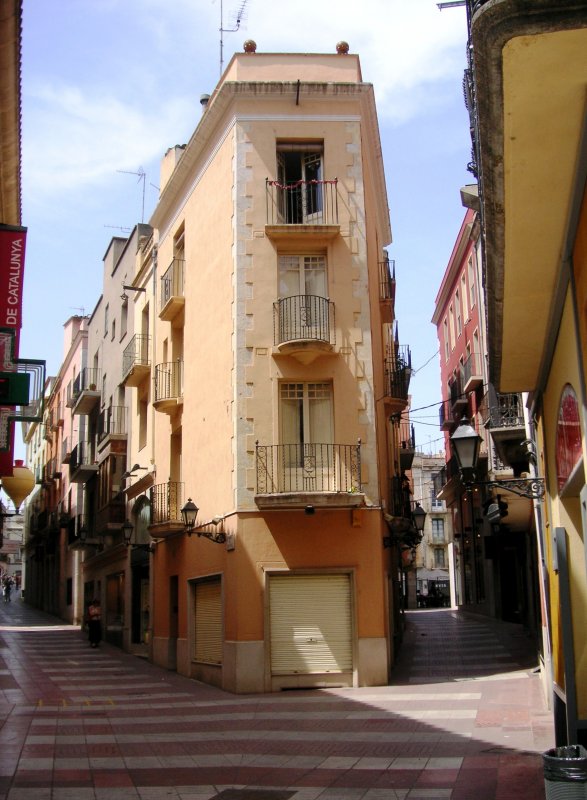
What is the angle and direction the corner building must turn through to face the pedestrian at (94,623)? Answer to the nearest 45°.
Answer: approximately 135° to its right

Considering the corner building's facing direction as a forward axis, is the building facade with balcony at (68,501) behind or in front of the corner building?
behind

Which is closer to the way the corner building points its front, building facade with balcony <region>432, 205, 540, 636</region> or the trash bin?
the trash bin

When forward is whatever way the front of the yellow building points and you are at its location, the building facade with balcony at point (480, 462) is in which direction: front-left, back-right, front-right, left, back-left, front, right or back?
right

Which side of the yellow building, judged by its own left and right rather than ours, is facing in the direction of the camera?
left

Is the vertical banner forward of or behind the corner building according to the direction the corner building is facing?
forward

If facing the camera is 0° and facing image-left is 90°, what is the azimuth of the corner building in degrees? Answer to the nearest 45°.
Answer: approximately 0°

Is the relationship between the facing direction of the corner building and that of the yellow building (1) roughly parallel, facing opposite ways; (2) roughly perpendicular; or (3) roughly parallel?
roughly perpendicular

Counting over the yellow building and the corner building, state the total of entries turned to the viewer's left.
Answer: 1

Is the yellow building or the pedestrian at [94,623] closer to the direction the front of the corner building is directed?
the yellow building

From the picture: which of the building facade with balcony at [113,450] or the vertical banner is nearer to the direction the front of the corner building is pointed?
the vertical banner
